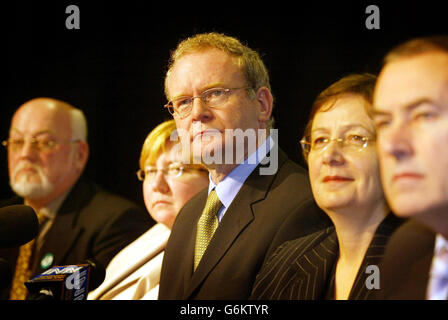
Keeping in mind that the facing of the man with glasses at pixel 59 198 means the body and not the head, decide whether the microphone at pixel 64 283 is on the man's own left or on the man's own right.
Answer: on the man's own left

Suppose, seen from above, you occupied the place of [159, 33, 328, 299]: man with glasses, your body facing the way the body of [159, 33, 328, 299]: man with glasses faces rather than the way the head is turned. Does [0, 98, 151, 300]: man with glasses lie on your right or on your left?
on your right

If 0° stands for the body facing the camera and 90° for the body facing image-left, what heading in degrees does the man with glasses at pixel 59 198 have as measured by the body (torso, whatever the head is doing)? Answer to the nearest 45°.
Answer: approximately 45°

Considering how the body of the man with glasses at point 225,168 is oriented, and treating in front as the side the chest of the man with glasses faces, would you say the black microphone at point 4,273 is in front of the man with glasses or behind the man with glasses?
in front

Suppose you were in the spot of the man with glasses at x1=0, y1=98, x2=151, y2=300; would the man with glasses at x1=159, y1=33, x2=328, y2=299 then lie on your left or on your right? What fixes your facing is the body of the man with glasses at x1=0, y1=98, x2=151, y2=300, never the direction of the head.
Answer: on your left

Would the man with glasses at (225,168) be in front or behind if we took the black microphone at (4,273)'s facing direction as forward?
in front
